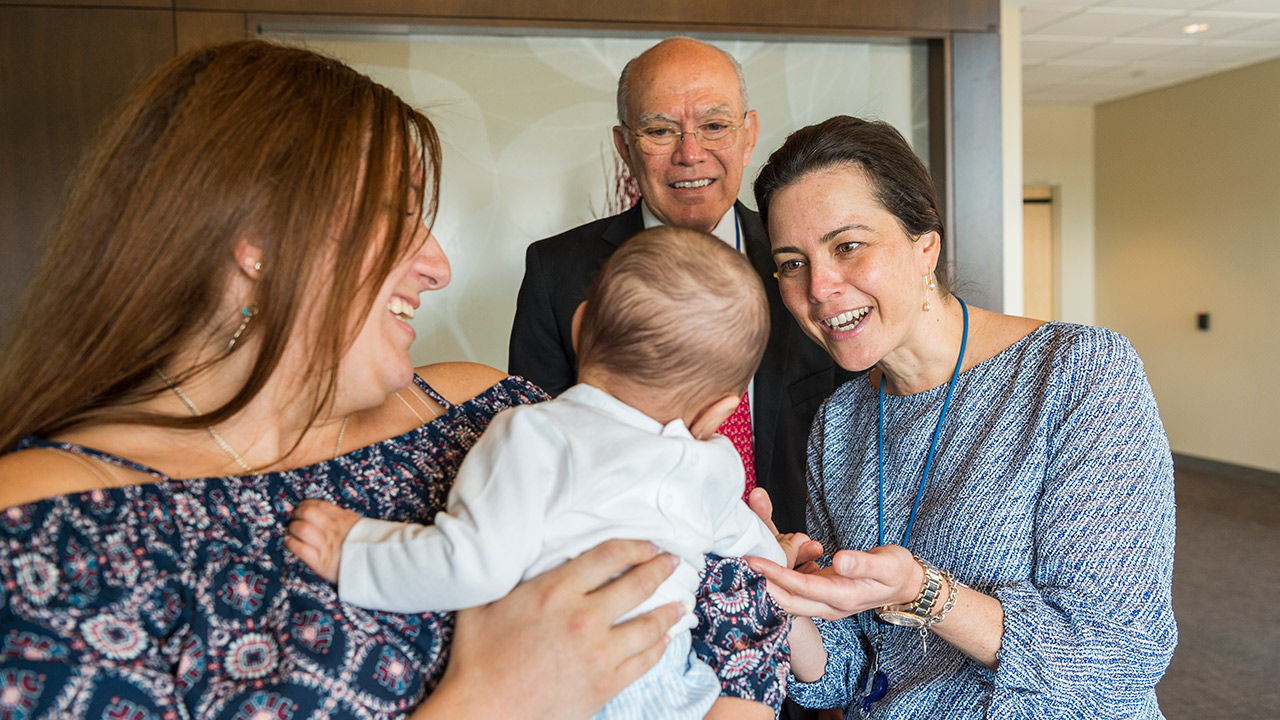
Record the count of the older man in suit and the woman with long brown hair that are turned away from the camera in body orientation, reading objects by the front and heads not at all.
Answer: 0

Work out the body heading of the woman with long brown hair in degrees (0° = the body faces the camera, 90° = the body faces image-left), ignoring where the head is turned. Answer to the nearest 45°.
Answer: approximately 315°

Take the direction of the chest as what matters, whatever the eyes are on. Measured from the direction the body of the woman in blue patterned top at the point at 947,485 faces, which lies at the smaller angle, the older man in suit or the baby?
the baby

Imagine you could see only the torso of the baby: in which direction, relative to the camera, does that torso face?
away from the camera

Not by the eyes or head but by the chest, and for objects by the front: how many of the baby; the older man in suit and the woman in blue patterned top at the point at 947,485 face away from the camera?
1

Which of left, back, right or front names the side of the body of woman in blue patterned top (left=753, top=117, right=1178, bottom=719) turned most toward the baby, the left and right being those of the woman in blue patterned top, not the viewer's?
front

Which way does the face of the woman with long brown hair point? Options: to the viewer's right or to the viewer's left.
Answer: to the viewer's right

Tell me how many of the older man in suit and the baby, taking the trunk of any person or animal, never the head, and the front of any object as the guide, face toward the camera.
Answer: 1

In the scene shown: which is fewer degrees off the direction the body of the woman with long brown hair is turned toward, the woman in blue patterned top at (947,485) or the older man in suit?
the woman in blue patterned top

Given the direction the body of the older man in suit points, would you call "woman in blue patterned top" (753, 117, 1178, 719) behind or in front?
in front

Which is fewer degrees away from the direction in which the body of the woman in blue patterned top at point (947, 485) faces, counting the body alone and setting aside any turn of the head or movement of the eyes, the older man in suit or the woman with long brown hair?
the woman with long brown hair

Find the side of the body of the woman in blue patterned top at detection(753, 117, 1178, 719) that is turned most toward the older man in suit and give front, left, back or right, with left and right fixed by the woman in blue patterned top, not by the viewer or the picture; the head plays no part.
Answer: right

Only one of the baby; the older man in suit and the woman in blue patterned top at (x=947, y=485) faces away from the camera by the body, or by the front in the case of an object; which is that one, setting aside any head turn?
the baby
